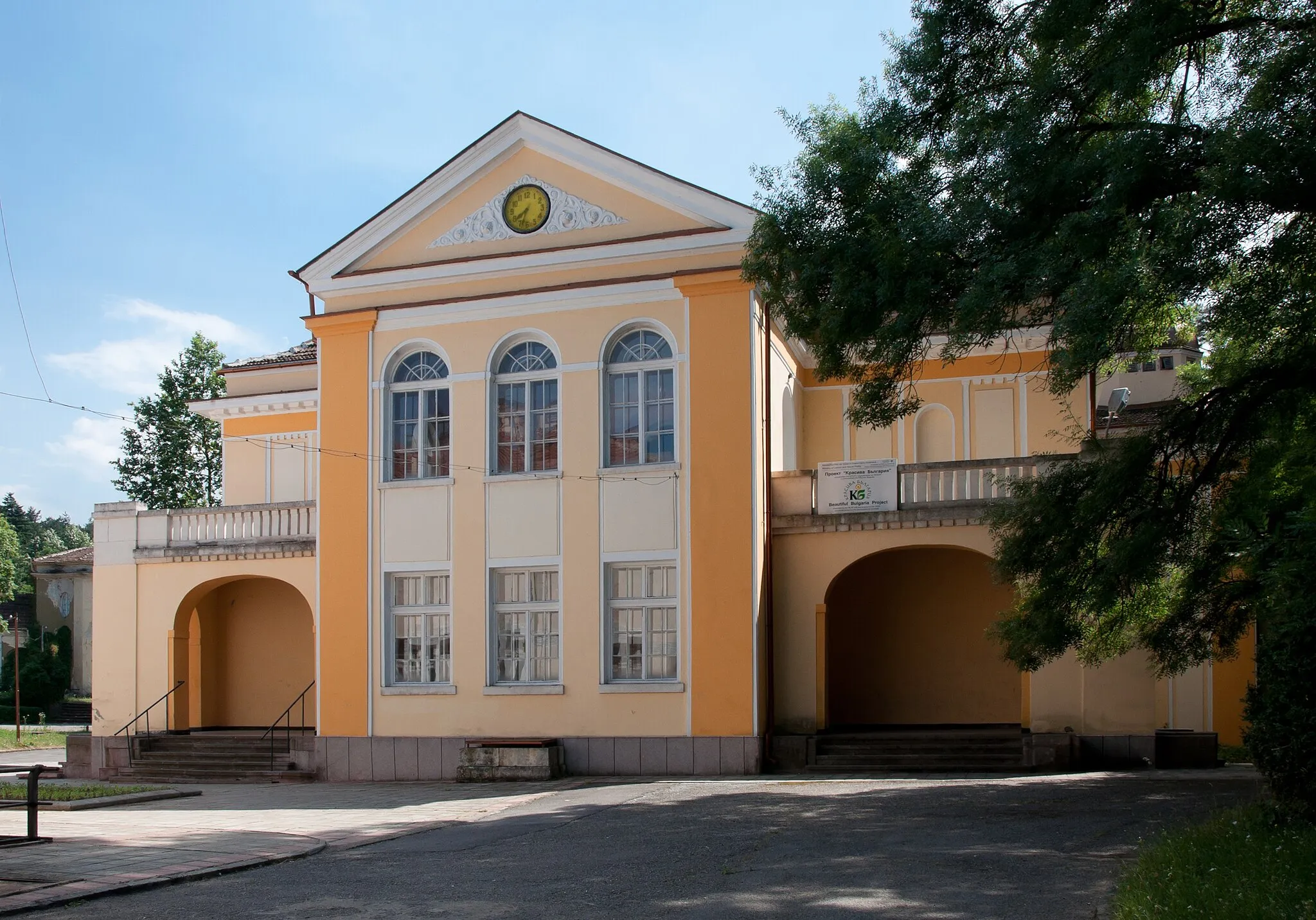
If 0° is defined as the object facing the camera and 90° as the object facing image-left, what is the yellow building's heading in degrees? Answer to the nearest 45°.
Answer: approximately 0°

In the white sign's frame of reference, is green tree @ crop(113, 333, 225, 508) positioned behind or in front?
behind

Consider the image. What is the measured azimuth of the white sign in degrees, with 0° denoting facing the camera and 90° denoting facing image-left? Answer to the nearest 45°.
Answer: approximately 0°

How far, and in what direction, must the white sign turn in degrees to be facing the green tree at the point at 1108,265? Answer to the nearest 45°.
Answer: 0° — it already faces it
